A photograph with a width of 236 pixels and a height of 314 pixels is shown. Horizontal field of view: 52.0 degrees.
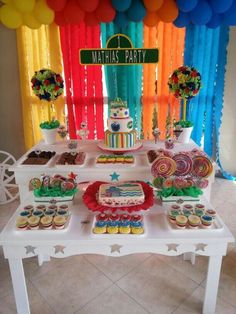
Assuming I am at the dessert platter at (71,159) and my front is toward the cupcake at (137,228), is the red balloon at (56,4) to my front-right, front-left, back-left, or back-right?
back-left

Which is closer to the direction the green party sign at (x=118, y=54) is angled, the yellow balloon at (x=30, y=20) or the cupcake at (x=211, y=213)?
the cupcake

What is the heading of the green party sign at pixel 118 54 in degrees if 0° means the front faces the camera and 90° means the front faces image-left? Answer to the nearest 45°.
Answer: approximately 0°

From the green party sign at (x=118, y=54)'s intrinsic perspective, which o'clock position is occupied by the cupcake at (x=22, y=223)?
The cupcake is roughly at 1 o'clock from the green party sign.

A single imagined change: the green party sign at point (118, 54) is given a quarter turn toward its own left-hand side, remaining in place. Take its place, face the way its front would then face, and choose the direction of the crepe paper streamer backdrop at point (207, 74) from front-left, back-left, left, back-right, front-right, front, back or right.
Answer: front-left

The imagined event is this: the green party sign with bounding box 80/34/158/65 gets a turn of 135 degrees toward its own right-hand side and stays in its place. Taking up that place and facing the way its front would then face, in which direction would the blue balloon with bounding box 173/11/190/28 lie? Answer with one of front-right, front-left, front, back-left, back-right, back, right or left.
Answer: right

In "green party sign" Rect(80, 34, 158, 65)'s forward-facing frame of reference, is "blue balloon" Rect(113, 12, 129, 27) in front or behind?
behind

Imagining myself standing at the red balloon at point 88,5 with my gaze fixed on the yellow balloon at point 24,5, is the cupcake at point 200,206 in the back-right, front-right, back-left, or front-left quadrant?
back-left
